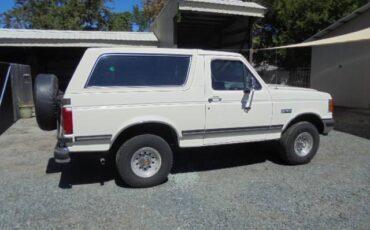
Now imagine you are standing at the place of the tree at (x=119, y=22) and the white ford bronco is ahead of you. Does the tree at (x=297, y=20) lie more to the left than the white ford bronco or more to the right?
left

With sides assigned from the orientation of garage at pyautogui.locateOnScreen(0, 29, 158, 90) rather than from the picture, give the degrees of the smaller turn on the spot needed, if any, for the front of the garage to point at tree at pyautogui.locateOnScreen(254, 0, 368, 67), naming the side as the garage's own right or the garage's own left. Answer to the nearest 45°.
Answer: approximately 90° to the garage's own left

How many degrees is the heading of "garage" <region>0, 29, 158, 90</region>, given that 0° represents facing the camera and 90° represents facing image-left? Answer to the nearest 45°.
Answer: approximately 0°

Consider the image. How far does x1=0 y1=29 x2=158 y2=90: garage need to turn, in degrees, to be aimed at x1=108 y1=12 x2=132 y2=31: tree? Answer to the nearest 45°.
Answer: approximately 180°

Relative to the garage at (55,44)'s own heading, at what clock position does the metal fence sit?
The metal fence is roughly at 9 o'clock from the garage.

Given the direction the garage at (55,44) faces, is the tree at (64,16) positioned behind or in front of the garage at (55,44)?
behind

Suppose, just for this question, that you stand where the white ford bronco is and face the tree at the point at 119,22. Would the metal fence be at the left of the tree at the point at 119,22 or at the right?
right
